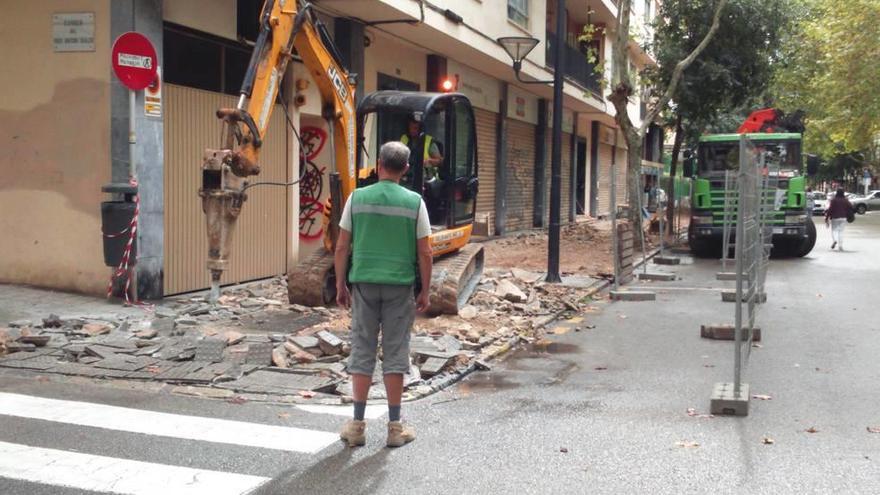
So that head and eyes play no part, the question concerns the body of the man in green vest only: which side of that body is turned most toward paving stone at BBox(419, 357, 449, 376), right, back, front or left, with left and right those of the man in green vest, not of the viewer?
front

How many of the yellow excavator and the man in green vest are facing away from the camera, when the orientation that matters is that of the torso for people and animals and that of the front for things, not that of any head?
1

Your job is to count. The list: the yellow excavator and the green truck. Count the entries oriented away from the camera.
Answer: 0

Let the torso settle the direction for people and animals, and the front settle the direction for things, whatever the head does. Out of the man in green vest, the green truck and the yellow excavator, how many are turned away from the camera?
1

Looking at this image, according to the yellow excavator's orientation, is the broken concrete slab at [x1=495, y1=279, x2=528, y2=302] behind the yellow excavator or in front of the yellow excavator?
behind

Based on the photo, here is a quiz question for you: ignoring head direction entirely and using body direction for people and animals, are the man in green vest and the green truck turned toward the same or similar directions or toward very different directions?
very different directions

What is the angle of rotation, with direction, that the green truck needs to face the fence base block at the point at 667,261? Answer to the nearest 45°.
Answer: approximately 45° to its right

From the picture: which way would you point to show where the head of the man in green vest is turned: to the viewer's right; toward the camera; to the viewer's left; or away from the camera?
away from the camera

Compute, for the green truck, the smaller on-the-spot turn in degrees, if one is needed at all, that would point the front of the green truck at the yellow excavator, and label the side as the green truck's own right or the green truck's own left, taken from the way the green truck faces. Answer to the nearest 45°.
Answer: approximately 45° to the green truck's own right

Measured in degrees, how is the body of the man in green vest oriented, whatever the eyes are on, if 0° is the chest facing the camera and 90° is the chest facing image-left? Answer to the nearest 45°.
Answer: approximately 180°

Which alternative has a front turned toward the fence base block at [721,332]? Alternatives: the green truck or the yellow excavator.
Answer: the green truck

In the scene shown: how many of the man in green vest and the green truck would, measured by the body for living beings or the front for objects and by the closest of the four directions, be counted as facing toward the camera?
1

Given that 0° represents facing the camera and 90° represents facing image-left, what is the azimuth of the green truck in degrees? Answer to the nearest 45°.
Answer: approximately 0°
